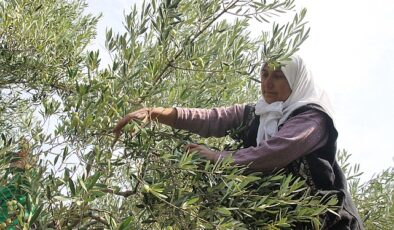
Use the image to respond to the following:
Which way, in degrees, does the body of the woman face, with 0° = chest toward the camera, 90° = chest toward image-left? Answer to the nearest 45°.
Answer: approximately 45°
